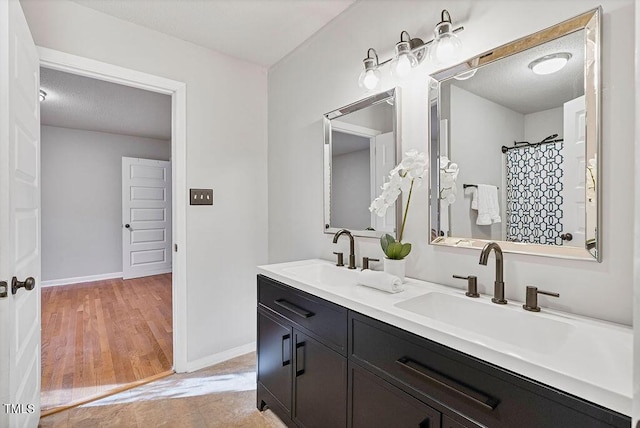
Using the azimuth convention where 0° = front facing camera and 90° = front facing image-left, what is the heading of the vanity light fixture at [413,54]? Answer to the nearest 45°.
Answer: approximately 45°

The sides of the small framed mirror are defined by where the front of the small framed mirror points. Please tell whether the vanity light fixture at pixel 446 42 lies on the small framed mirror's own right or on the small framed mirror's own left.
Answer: on the small framed mirror's own left

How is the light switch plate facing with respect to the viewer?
toward the camera

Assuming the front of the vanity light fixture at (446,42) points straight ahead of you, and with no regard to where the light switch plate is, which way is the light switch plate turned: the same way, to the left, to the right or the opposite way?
to the left

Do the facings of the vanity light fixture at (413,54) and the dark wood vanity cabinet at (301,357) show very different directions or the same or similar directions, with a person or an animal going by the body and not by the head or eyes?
same or similar directions

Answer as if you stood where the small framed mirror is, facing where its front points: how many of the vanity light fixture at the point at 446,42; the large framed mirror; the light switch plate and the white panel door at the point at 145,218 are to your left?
2

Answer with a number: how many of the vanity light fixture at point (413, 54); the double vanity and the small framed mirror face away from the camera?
0

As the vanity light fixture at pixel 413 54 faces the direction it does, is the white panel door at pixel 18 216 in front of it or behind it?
in front

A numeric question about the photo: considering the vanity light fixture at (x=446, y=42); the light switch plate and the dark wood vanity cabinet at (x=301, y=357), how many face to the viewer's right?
0

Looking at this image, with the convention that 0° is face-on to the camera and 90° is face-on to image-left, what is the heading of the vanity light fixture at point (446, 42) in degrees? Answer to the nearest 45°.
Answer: approximately 45°
